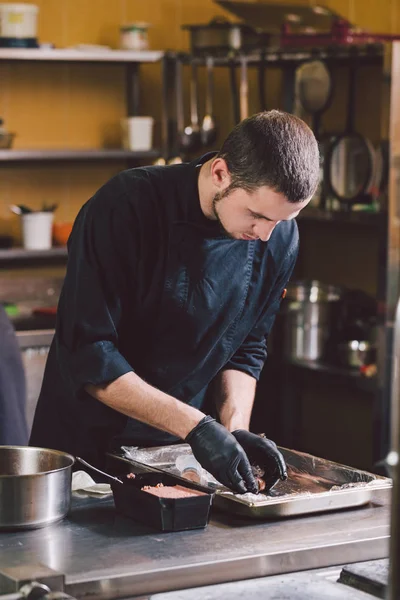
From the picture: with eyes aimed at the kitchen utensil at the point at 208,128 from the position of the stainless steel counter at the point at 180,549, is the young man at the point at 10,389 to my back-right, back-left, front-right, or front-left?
front-left

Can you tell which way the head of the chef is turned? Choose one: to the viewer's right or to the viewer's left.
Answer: to the viewer's right

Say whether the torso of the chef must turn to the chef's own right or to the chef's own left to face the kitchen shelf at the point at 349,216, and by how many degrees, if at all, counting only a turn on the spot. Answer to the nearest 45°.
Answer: approximately 135° to the chef's own left

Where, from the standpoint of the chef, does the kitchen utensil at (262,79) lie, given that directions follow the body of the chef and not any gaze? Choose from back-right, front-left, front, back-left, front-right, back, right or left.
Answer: back-left

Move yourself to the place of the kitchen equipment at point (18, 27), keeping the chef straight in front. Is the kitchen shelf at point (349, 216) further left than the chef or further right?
left

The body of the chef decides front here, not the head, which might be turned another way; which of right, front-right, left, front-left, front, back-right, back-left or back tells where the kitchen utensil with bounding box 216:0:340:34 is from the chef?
back-left

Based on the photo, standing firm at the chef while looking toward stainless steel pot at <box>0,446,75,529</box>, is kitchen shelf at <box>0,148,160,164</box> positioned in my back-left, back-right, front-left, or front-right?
back-right

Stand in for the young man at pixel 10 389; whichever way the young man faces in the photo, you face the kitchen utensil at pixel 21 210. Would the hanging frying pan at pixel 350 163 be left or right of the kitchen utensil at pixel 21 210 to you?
right

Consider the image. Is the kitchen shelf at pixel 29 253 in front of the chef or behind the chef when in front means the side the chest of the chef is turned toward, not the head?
behind

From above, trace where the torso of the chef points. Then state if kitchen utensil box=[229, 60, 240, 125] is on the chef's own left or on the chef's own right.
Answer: on the chef's own left

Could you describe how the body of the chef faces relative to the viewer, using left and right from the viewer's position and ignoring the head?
facing the viewer and to the right of the viewer
